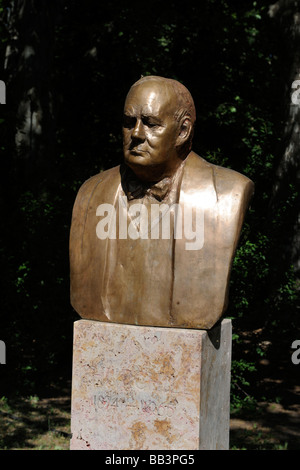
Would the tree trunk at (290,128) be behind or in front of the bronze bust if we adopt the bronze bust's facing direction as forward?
behind

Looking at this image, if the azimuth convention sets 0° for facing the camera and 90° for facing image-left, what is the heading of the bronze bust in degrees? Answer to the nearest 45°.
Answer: approximately 45°

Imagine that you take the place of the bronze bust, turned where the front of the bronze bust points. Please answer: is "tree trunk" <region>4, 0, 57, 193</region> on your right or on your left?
on your right
